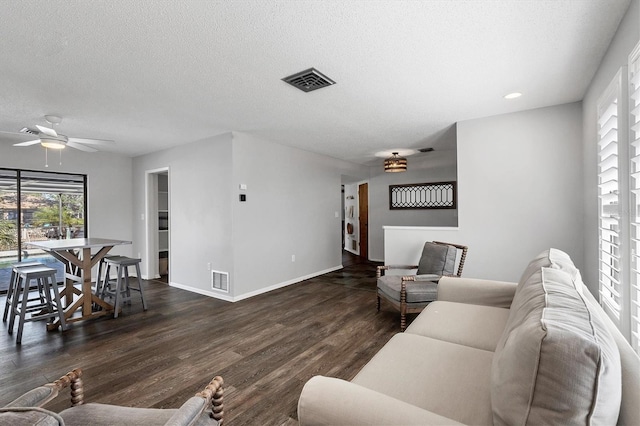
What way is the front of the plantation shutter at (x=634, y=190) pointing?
to the viewer's left

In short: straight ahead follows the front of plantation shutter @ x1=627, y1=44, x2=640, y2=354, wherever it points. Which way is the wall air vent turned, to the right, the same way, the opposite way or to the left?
to the left

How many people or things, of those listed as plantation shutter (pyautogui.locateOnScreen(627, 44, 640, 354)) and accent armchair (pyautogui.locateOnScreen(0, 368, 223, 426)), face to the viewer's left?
1

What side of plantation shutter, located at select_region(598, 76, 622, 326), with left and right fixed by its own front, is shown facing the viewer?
left

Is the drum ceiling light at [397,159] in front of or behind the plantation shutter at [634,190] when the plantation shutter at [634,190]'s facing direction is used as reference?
in front

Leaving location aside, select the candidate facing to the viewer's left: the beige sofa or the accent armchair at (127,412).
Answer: the beige sofa

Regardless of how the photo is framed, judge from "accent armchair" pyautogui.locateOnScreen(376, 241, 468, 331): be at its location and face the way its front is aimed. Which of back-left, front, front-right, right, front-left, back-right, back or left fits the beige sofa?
front-left

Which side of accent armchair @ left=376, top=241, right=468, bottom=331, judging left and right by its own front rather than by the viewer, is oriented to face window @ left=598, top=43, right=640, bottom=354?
left

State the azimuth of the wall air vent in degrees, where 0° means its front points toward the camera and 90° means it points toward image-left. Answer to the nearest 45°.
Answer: approximately 45°

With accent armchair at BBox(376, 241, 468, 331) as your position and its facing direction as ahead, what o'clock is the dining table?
The dining table is roughly at 1 o'clock from the accent armchair.

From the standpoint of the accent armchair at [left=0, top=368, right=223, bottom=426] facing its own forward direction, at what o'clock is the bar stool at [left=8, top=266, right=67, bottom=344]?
The bar stool is roughly at 10 o'clock from the accent armchair.

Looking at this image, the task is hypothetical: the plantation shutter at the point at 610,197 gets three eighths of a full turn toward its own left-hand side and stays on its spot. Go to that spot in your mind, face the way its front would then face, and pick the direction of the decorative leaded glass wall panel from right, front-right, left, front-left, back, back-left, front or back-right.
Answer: back

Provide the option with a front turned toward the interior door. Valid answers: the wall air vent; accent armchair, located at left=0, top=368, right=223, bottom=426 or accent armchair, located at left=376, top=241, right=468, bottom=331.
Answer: accent armchair, located at left=0, top=368, right=223, bottom=426

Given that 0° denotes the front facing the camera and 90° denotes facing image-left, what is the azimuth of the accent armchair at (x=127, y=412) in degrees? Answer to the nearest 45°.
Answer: approximately 225°

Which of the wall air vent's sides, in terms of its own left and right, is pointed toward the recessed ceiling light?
left

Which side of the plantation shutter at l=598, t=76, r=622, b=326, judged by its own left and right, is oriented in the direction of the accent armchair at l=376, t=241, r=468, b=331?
front
